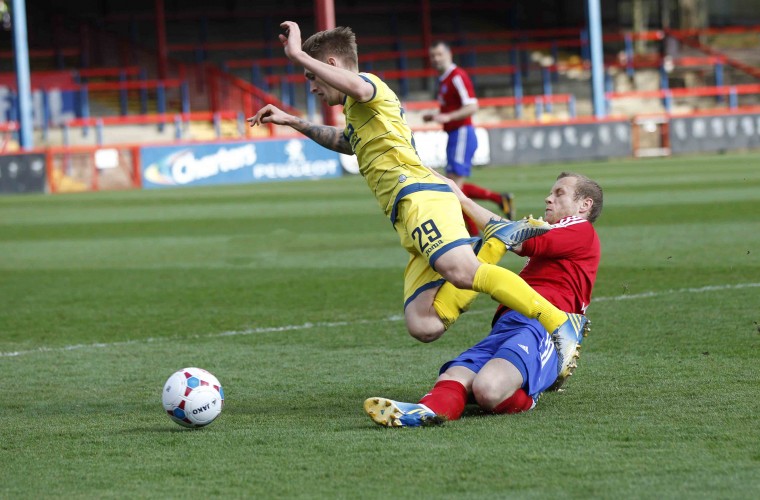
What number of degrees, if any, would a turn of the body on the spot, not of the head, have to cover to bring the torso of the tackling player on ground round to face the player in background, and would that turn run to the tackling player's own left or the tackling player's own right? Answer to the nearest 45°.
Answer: approximately 90° to the tackling player's own right

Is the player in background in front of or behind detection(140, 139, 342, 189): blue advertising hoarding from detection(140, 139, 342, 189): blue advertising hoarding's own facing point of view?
in front

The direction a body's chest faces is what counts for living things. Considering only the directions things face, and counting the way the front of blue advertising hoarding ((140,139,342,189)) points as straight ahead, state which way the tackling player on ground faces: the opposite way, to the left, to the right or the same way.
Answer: to the right

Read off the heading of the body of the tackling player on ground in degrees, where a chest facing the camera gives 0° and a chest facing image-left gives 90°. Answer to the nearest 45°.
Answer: approximately 90°

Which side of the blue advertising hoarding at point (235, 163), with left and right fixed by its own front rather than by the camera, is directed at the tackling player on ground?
front

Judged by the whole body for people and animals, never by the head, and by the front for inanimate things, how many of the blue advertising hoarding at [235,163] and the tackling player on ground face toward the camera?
1

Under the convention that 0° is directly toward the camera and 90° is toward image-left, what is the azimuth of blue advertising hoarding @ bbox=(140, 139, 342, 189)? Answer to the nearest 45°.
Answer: approximately 0°

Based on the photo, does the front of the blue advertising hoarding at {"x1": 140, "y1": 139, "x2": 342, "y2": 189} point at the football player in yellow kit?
yes

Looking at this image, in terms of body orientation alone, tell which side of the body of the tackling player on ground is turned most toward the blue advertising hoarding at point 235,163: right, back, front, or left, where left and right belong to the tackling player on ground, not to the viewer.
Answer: right

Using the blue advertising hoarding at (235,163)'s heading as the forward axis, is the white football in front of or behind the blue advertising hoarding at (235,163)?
in front

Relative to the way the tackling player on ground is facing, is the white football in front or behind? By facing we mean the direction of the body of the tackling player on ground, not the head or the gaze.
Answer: in front
